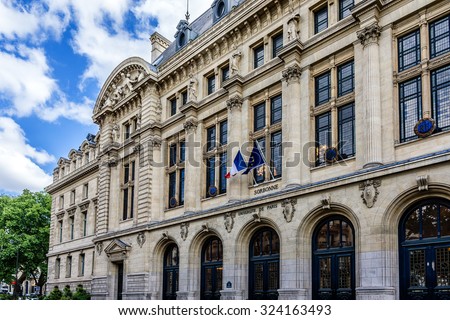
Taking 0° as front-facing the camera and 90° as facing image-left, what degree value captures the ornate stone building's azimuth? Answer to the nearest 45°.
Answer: approximately 45°
